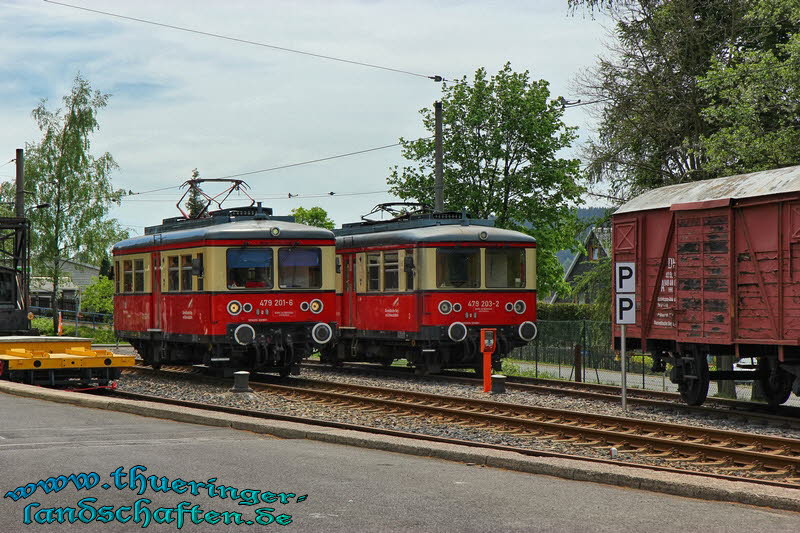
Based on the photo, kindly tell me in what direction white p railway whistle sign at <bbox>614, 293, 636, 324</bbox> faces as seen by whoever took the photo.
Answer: facing the viewer

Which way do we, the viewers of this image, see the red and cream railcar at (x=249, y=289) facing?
facing the viewer and to the right of the viewer

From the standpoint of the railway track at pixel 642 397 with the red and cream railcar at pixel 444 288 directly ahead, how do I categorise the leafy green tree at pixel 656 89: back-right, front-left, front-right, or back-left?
front-right

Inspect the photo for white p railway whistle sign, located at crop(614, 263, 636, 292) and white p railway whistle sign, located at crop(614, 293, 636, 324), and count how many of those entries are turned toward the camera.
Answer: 2

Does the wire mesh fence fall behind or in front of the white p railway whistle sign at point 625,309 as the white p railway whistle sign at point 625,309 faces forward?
behind

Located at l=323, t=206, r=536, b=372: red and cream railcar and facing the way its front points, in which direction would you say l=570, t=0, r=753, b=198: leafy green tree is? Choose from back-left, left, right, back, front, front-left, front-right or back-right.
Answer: left

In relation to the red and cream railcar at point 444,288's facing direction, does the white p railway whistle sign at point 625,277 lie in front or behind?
in front

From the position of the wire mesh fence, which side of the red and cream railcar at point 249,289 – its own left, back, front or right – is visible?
left

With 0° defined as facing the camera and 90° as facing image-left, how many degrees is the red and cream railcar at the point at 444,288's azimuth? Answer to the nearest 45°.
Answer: approximately 315°

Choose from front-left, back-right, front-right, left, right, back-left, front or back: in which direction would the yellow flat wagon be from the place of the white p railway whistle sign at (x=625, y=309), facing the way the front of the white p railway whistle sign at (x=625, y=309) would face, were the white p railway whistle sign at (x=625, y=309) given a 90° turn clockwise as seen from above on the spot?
front

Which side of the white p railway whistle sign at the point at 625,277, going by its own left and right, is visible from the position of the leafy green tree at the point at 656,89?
back

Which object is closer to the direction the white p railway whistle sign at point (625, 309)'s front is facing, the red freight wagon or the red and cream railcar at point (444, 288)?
the red freight wagon

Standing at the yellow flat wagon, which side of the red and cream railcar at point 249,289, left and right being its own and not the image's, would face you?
right

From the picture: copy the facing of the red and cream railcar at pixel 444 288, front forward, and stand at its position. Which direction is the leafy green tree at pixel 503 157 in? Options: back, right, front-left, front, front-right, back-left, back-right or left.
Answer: back-left

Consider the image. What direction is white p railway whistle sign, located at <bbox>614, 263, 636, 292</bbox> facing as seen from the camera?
toward the camera
